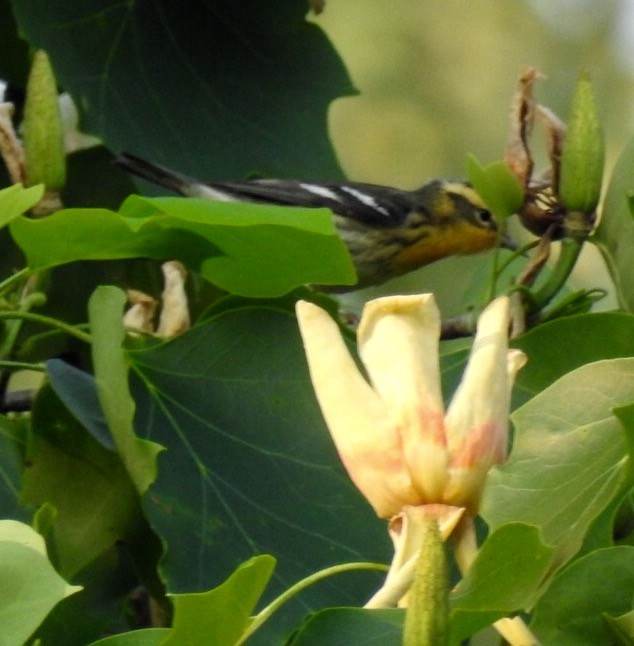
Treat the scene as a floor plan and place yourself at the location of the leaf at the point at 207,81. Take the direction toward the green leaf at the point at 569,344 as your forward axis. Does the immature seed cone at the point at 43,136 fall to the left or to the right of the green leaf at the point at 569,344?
right

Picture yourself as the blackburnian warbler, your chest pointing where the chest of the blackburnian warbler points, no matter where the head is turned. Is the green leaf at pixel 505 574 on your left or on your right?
on your right

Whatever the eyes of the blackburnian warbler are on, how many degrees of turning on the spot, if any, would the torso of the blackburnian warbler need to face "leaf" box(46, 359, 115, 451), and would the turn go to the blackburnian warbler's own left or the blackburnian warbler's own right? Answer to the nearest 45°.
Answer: approximately 180°

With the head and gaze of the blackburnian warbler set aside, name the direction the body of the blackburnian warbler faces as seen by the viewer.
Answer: to the viewer's right

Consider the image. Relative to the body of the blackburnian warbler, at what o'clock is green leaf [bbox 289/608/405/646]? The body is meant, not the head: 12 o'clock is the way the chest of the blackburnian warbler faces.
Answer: The green leaf is roughly at 3 o'clock from the blackburnian warbler.
